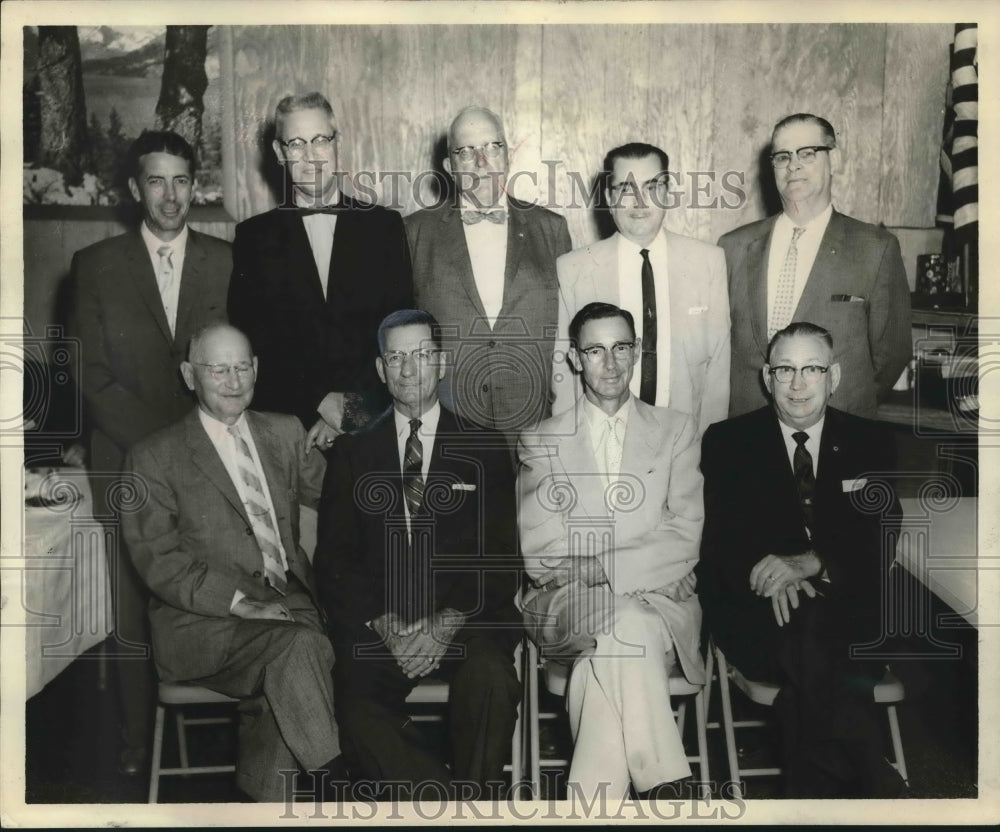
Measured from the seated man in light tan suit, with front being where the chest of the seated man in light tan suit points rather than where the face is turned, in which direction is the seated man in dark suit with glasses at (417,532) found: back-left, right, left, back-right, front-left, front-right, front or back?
right

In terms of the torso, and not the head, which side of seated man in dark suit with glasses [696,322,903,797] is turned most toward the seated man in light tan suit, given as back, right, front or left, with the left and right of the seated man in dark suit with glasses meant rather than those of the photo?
right

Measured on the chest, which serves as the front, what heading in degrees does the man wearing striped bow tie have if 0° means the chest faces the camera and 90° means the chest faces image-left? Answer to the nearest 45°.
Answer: approximately 0°

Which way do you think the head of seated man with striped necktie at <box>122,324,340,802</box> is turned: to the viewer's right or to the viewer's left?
to the viewer's right

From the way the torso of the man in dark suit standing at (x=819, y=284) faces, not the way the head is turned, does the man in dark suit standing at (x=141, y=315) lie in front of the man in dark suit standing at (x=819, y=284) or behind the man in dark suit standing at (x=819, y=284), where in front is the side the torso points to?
in front

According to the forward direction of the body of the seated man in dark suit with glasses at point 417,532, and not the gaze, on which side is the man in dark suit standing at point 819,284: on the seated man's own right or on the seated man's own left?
on the seated man's own left

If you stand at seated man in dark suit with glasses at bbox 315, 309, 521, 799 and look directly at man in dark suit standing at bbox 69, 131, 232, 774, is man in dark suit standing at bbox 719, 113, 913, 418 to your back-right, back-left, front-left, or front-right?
back-right

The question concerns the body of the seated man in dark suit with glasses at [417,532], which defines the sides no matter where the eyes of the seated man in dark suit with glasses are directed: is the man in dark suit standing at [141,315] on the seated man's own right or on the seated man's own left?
on the seated man's own right

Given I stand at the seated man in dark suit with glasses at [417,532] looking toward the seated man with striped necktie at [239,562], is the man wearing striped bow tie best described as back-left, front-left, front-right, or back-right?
back-right
